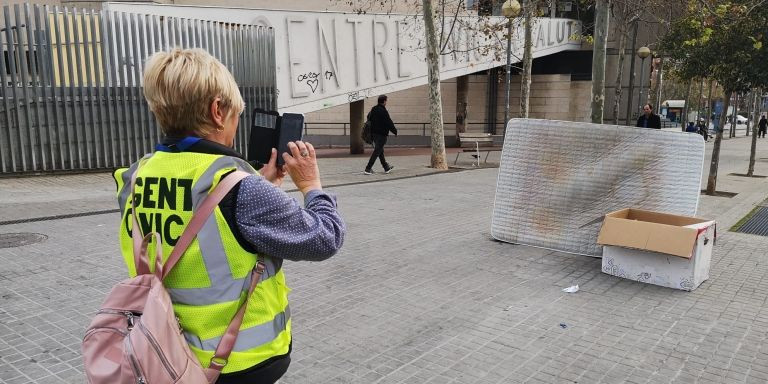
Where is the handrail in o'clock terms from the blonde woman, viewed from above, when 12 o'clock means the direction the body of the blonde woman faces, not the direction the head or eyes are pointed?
The handrail is roughly at 11 o'clock from the blonde woman.

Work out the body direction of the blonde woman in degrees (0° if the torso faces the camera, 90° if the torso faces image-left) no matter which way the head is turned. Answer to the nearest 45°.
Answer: approximately 225°

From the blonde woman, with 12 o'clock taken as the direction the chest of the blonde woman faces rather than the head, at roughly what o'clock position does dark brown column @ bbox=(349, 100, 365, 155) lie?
The dark brown column is roughly at 11 o'clock from the blonde woman.

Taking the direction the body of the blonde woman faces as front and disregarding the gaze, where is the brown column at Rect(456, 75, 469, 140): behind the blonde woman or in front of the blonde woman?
in front

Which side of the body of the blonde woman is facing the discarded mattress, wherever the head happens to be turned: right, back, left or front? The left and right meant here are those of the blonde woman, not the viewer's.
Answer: front

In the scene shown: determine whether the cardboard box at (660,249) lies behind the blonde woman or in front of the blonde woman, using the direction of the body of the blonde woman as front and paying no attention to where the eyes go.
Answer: in front

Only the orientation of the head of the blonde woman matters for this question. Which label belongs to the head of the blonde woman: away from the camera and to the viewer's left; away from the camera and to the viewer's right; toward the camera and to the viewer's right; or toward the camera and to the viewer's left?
away from the camera and to the viewer's right
